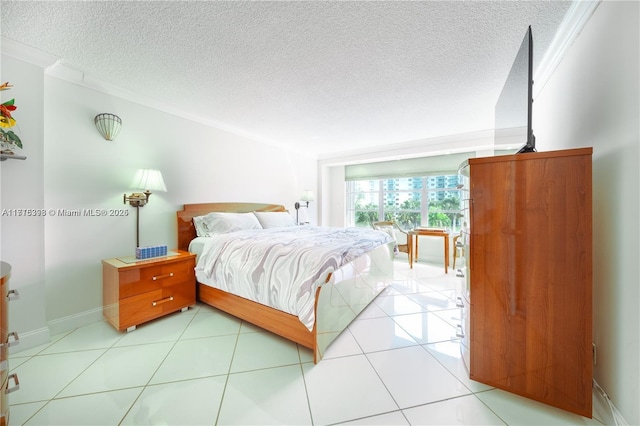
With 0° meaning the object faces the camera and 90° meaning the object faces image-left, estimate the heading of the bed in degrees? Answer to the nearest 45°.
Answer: approximately 315°

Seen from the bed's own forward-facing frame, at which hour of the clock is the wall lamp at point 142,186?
The wall lamp is roughly at 5 o'clock from the bed.

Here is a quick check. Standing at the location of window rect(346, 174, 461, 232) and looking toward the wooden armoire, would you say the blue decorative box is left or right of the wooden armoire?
right

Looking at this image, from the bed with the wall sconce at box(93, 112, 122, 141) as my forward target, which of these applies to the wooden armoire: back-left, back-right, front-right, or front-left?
back-left

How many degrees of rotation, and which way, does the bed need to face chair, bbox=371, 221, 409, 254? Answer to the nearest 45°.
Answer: approximately 90° to its left

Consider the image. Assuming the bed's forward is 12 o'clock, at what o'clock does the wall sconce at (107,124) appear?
The wall sconce is roughly at 5 o'clock from the bed.

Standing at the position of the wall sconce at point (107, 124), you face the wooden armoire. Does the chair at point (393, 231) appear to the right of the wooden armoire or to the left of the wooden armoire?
left

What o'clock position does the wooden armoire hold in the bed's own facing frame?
The wooden armoire is roughly at 12 o'clock from the bed.

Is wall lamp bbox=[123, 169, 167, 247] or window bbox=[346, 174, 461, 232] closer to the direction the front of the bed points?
the window

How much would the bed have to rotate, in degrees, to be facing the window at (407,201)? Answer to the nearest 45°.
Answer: approximately 90° to its left
